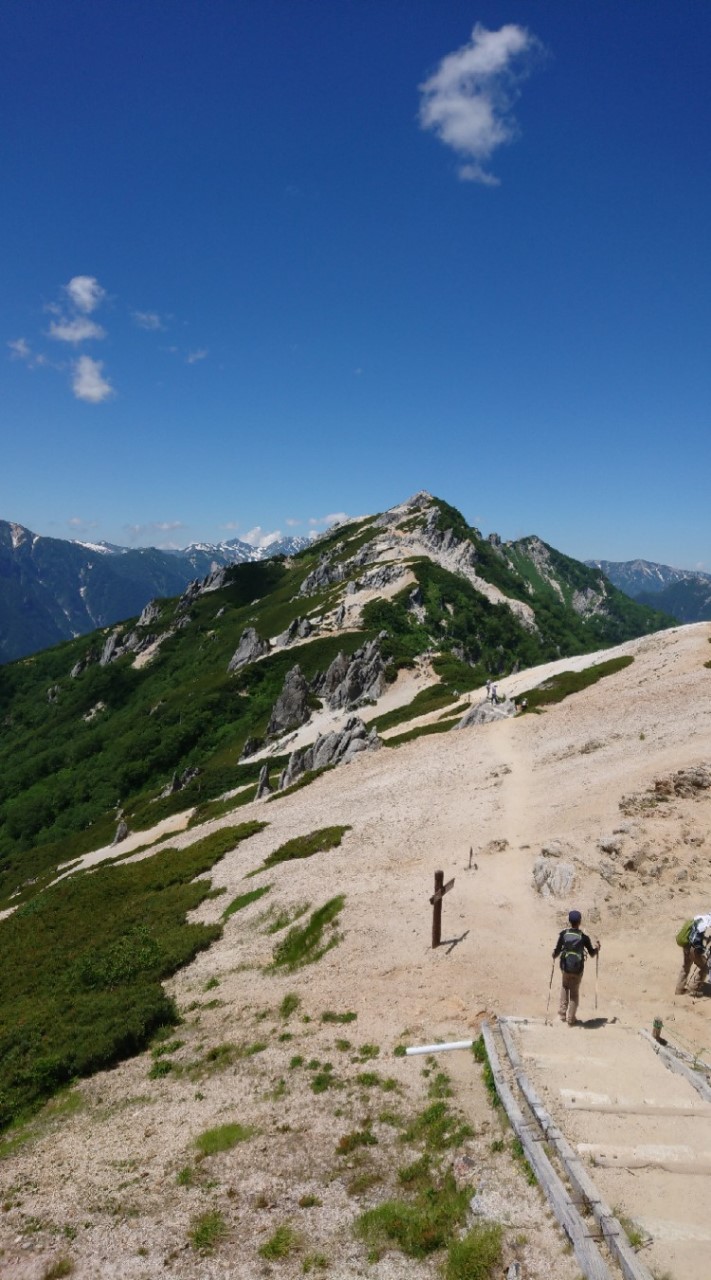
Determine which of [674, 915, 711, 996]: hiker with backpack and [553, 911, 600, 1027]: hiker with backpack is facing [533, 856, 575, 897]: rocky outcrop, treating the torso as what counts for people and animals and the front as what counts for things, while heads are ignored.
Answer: [553, 911, 600, 1027]: hiker with backpack

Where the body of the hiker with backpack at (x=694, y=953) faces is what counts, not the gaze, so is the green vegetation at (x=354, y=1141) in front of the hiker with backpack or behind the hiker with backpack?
behind

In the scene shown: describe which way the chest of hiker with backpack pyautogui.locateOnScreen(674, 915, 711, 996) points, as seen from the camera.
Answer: to the viewer's right

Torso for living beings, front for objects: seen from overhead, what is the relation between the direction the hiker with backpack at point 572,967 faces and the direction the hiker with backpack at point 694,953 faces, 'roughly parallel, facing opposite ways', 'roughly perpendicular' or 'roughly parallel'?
roughly perpendicular

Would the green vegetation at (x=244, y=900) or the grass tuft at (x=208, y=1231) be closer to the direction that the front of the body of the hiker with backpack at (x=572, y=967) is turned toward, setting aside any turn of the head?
the green vegetation

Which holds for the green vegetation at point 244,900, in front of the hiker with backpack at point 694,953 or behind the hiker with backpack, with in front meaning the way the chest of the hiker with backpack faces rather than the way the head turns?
behind

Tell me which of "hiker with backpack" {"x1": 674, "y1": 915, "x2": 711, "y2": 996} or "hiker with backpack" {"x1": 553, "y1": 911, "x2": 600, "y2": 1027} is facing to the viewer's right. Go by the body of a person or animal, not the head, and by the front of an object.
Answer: "hiker with backpack" {"x1": 674, "y1": 915, "x2": 711, "y2": 996}

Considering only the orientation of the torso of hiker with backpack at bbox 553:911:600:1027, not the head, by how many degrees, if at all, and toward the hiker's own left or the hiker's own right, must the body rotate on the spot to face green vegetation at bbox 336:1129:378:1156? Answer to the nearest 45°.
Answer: approximately 135° to the hiker's own left

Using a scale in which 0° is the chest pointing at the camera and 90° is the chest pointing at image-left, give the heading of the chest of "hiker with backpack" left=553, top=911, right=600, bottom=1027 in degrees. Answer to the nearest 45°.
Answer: approximately 180°
